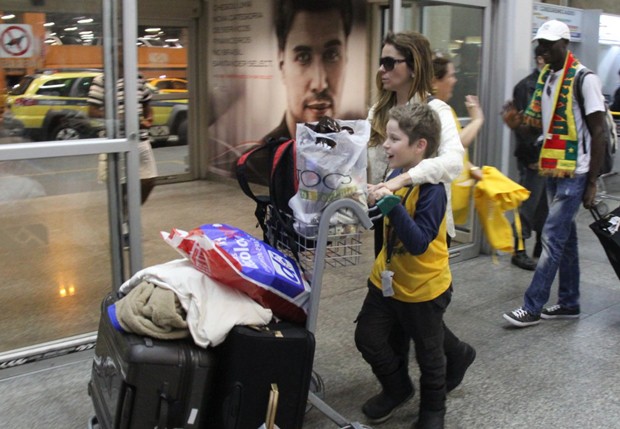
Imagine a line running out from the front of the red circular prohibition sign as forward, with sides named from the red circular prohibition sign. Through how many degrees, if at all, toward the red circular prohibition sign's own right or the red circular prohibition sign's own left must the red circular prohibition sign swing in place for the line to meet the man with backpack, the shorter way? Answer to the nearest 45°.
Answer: approximately 90° to the red circular prohibition sign's own left

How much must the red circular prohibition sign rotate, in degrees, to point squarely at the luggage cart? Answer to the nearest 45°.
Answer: approximately 45° to its left

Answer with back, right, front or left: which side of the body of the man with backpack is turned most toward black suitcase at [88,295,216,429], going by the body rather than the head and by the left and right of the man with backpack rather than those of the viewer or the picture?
front

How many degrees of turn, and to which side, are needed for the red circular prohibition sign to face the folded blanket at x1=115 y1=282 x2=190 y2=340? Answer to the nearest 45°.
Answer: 0° — it already faces it

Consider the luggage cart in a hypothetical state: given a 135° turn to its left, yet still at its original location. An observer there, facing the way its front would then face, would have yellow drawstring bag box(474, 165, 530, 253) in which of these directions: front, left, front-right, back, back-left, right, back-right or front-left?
front-left

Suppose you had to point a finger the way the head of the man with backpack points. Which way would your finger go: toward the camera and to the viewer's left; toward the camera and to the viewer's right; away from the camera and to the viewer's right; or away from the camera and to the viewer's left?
toward the camera and to the viewer's left

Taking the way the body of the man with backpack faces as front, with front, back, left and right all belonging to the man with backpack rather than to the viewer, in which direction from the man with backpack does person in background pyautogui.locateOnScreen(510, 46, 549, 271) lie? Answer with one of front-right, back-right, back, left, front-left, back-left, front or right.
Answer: back-right

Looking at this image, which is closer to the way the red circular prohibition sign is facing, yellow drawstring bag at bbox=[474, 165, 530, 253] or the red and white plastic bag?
the red and white plastic bag
